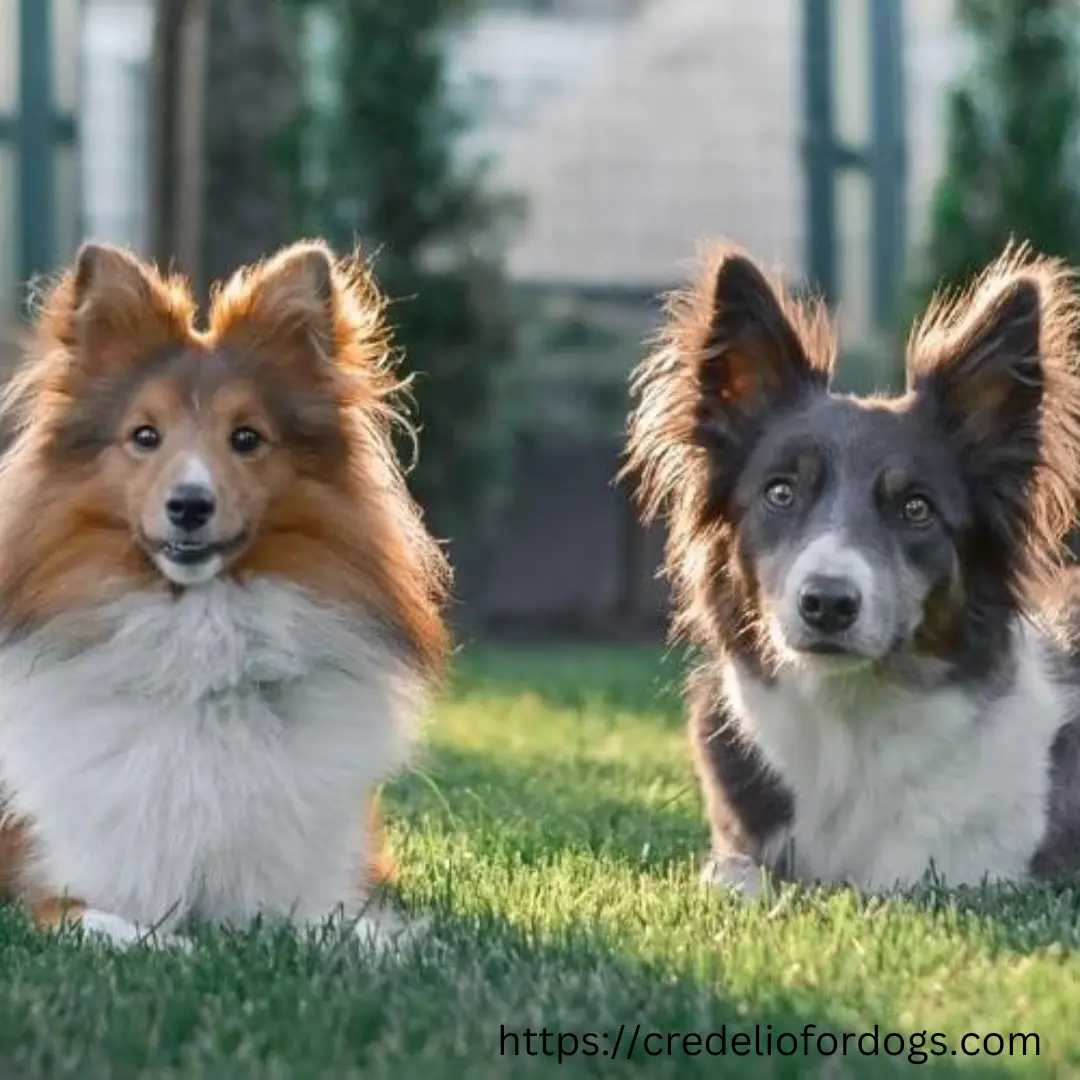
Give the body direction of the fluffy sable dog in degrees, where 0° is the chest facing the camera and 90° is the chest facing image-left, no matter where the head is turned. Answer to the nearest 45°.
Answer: approximately 0°

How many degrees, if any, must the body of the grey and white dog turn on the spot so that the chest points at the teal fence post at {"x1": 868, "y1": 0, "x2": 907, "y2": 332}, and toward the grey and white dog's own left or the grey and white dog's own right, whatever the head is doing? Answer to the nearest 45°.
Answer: approximately 180°

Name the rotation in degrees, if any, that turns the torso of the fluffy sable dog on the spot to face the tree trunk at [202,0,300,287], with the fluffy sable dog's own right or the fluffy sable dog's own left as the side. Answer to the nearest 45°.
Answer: approximately 180°

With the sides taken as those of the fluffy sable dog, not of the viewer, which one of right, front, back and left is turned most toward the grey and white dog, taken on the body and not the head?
left

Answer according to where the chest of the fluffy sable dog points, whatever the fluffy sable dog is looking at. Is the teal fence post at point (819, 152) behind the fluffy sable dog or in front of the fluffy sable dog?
behind

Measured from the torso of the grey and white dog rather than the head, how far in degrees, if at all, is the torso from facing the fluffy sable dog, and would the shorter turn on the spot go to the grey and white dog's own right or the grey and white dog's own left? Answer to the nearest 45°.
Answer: approximately 45° to the grey and white dog's own right

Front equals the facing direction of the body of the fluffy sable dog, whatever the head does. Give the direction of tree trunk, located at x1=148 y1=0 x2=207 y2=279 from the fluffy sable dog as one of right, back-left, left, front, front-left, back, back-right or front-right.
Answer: back

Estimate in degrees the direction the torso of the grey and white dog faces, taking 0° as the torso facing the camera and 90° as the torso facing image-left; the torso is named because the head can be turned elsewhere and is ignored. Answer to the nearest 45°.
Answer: approximately 0°

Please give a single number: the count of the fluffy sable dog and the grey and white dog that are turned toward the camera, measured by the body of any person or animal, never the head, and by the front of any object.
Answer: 2

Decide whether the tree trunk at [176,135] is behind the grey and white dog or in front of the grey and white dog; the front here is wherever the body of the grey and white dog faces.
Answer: behind

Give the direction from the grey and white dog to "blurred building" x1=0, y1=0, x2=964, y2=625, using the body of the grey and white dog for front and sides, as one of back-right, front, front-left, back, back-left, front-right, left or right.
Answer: back
